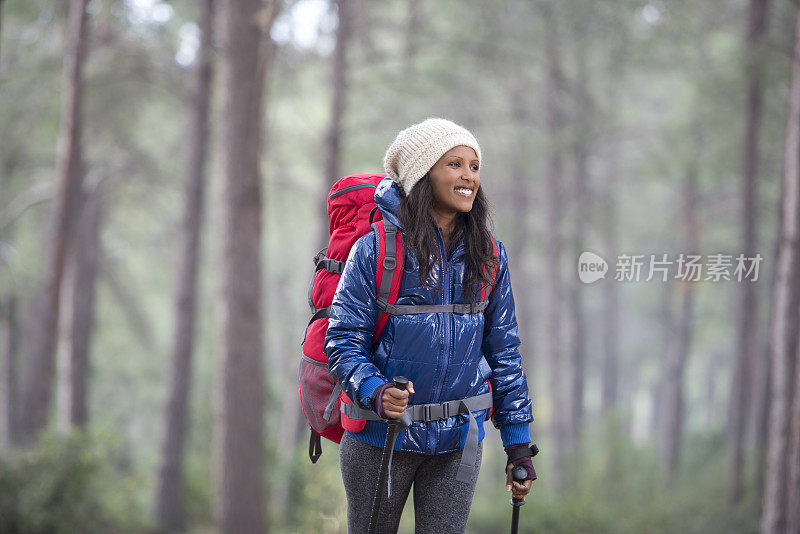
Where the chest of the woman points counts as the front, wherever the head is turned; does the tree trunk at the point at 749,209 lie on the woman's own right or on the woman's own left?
on the woman's own left

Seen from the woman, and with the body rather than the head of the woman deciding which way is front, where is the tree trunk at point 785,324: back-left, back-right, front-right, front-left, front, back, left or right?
left

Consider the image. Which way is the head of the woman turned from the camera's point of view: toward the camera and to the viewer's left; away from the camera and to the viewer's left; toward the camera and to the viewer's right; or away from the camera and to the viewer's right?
toward the camera and to the viewer's right

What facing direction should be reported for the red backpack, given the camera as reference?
facing away from the viewer and to the left of the viewer

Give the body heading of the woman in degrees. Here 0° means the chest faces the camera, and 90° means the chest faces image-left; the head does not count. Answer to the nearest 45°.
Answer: approximately 315°
